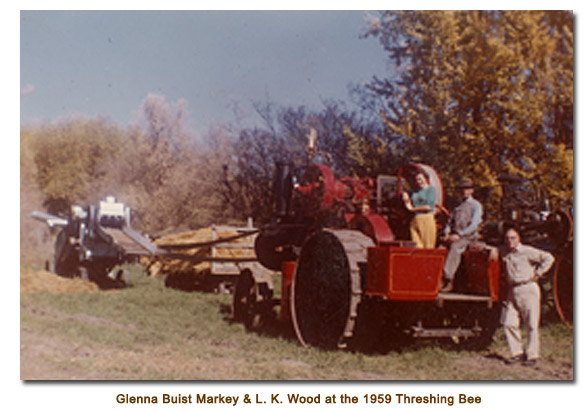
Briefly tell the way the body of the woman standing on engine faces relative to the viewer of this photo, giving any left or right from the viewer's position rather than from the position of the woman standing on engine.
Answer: facing the viewer and to the left of the viewer

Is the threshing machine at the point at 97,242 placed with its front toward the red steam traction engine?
yes

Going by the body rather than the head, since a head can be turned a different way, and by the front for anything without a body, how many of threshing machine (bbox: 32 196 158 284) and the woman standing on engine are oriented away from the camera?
0

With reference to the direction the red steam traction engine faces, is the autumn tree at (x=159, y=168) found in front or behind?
in front

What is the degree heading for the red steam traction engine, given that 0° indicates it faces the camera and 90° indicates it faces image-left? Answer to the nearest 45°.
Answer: approximately 135°

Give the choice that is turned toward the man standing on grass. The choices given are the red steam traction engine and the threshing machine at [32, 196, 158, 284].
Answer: the threshing machine

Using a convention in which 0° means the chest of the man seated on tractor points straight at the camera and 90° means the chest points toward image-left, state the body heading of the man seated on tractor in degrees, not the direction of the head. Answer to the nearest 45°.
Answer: approximately 45°

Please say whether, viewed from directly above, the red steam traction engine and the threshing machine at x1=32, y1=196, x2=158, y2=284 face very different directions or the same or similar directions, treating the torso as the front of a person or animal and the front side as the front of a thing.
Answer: very different directions

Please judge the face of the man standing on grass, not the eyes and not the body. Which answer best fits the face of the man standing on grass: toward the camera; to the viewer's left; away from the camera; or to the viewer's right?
toward the camera

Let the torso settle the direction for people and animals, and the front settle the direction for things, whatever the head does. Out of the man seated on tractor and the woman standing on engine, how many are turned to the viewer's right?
0

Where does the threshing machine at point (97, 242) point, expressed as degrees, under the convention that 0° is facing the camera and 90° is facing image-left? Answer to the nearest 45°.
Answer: approximately 315°
